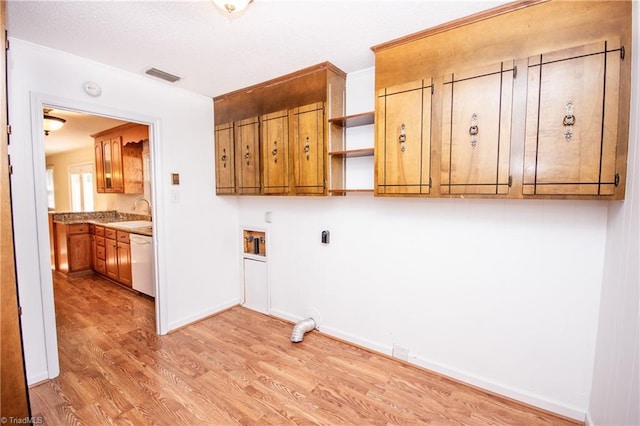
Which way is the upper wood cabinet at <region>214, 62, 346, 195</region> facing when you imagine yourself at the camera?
facing the viewer and to the left of the viewer

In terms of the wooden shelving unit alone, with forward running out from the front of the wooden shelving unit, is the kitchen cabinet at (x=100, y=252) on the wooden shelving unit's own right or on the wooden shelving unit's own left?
on the wooden shelving unit's own right

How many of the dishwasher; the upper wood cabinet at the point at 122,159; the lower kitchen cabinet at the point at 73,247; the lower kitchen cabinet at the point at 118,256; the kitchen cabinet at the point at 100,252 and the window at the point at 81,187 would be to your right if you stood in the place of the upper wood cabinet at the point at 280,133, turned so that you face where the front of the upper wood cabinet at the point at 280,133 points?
6

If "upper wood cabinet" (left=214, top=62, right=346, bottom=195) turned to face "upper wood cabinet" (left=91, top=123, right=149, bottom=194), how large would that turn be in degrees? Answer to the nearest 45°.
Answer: approximately 90° to its right

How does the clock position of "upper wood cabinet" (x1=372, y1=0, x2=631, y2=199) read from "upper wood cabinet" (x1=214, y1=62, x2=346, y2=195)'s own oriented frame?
"upper wood cabinet" (x1=372, y1=0, x2=631, y2=199) is roughly at 9 o'clock from "upper wood cabinet" (x1=214, y1=62, x2=346, y2=195).

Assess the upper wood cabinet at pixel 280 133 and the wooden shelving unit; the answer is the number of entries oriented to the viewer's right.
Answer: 0

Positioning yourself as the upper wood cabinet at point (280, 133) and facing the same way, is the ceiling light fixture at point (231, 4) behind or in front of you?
in front

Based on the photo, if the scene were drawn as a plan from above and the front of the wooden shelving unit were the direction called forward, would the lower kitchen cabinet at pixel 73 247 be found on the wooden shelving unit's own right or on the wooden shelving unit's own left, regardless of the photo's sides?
on the wooden shelving unit's own right

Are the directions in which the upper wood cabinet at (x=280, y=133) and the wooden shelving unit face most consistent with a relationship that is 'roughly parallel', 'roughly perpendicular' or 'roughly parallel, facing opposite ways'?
roughly parallel

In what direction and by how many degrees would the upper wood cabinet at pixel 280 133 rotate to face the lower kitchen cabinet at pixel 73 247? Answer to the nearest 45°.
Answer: approximately 90° to its right

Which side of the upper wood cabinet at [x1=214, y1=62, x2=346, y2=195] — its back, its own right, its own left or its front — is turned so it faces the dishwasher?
right

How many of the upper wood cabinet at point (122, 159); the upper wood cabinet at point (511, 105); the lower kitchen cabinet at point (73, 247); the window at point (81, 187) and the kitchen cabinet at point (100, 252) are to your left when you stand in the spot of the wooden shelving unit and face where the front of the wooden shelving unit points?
1

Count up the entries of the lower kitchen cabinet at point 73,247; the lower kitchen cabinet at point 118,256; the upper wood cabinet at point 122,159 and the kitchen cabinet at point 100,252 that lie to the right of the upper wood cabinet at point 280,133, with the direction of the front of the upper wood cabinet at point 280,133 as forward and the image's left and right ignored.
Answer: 4

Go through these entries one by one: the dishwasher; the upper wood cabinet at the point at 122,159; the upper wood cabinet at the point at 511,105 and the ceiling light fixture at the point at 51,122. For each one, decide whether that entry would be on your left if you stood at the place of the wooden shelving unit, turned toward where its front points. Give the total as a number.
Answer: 1

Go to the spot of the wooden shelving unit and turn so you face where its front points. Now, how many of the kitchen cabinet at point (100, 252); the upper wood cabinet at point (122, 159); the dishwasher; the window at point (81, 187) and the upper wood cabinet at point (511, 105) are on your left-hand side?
1

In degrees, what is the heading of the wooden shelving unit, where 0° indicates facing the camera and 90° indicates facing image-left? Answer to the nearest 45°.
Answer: approximately 45°

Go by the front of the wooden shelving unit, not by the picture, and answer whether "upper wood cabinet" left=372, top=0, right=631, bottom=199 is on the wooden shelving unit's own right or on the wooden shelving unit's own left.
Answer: on the wooden shelving unit's own left

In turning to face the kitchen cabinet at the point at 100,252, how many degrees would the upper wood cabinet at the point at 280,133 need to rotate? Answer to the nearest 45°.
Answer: approximately 90° to its right
